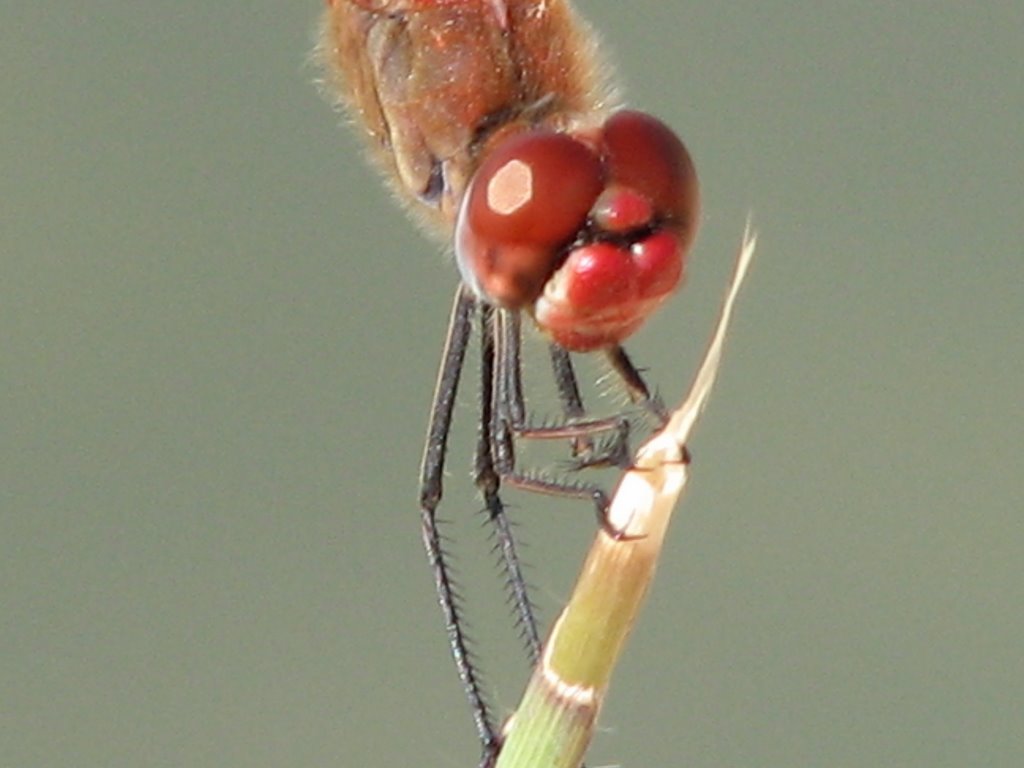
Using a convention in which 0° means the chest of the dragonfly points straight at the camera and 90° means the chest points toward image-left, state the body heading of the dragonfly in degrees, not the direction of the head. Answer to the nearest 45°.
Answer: approximately 315°
